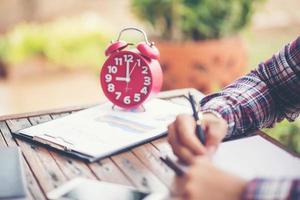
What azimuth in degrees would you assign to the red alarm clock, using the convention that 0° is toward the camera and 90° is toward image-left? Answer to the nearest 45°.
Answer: approximately 45°

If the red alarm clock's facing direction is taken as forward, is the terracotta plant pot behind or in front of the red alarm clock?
behind
